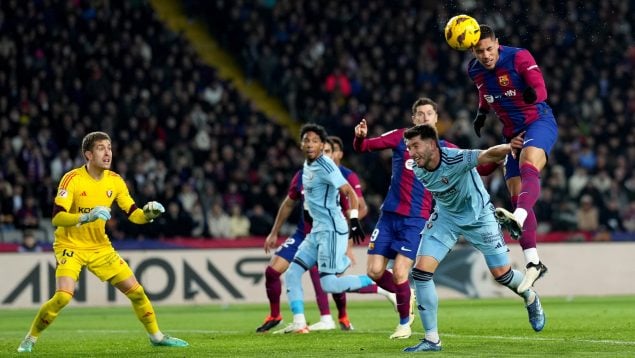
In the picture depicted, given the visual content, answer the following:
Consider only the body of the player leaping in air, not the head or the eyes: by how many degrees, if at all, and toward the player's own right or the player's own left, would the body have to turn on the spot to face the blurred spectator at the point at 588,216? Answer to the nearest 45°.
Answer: approximately 135° to the player's own right

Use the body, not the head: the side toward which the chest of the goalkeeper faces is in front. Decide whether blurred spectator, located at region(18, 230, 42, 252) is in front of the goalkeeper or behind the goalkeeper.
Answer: behind

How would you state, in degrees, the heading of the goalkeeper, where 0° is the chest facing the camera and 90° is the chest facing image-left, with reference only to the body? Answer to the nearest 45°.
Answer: approximately 315°

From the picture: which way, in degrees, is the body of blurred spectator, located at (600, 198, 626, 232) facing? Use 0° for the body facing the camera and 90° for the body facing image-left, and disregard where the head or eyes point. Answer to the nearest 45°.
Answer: approximately 0°

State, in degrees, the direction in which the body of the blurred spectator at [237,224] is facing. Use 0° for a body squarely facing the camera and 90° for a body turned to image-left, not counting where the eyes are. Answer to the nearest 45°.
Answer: approximately 0°

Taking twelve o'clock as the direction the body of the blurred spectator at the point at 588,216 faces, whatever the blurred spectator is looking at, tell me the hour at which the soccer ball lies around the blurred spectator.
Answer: The soccer ball is roughly at 12 o'clock from the blurred spectator.

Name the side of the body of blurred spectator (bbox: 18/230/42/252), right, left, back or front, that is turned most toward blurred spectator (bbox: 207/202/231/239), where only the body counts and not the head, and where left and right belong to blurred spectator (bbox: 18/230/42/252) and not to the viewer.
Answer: left

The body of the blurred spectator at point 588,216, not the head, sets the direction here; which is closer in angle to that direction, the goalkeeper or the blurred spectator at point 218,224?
the goalkeeper
